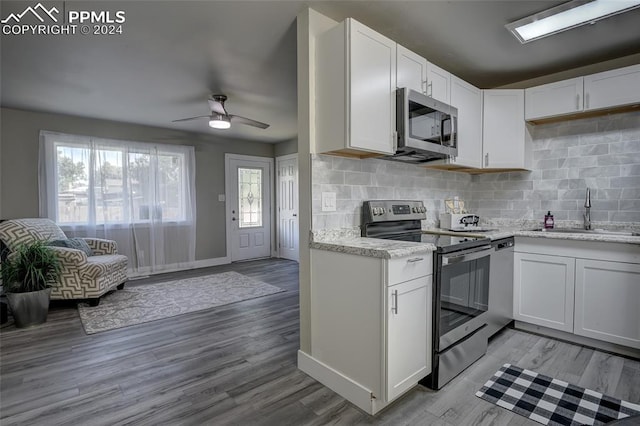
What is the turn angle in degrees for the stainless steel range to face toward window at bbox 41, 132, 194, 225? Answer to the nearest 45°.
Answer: approximately 135° to its right

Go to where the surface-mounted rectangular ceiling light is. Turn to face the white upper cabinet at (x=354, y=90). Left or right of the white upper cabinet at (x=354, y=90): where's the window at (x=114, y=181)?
right

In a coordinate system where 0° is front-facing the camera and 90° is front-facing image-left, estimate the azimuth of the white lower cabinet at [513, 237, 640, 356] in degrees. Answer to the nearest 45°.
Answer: approximately 45°

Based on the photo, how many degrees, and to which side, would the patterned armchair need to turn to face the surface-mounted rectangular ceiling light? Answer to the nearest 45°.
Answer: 0° — it already faces it

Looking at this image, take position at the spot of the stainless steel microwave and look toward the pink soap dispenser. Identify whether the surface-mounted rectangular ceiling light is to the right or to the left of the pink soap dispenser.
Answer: right

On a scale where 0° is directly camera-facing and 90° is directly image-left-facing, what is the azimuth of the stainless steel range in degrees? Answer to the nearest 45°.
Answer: approximately 315°
